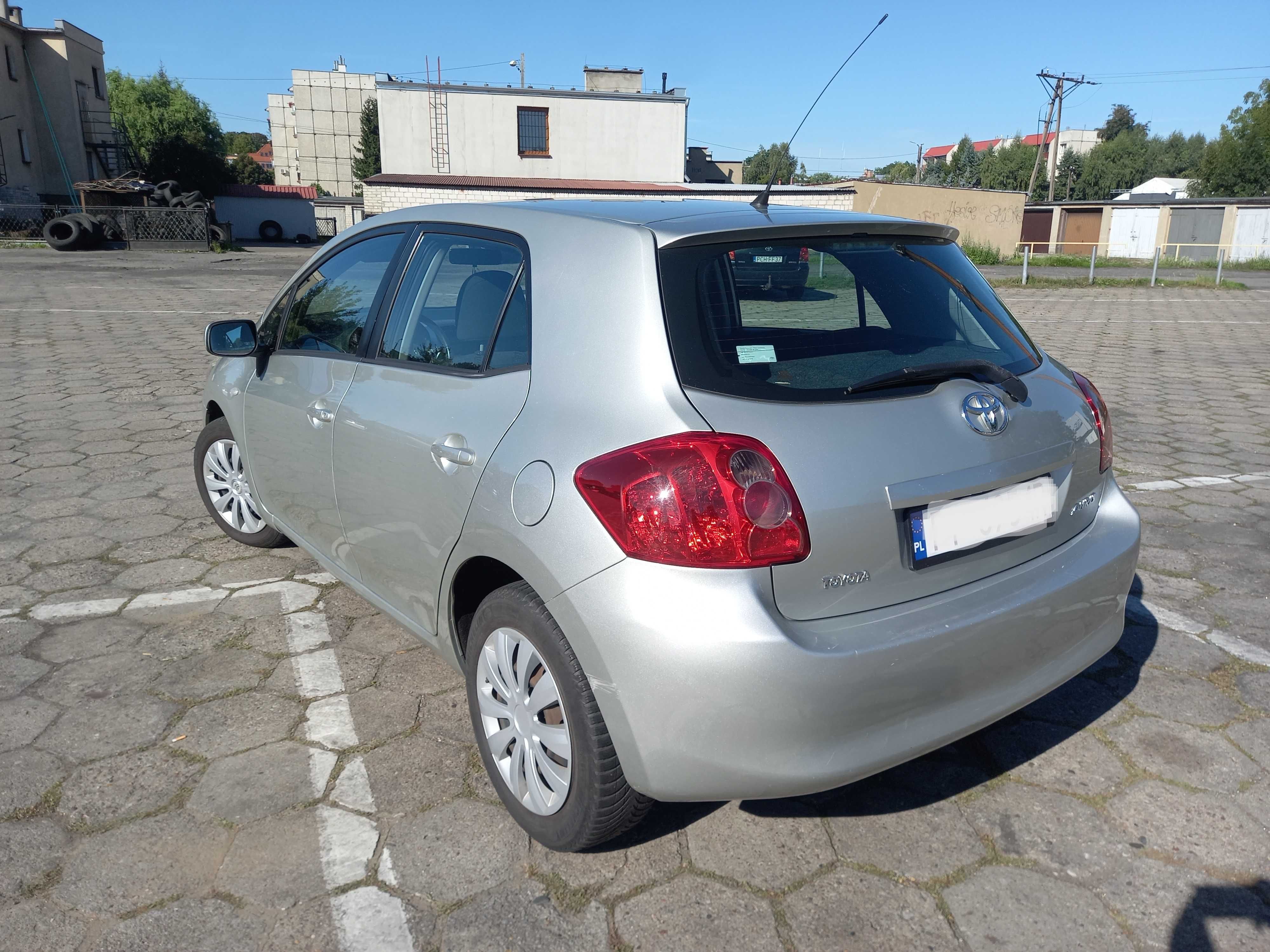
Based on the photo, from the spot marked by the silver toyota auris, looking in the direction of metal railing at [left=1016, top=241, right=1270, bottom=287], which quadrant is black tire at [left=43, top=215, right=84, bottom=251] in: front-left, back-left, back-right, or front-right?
front-left

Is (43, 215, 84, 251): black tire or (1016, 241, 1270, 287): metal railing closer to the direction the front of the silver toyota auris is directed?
the black tire

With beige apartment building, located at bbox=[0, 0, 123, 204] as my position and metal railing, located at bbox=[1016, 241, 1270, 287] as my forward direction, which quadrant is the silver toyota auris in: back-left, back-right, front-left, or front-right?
front-right

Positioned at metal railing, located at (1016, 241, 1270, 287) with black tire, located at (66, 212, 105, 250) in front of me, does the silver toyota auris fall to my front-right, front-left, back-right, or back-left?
front-left

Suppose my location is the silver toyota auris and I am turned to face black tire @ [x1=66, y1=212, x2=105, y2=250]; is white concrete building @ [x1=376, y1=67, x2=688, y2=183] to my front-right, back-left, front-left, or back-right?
front-right

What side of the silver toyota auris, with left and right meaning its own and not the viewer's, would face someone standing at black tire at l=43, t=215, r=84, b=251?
front

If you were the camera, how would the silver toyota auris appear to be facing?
facing away from the viewer and to the left of the viewer

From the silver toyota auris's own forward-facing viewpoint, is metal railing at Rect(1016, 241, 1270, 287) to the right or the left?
on its right

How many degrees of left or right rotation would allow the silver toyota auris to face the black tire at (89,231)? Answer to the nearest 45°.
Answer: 0° — it already faces it

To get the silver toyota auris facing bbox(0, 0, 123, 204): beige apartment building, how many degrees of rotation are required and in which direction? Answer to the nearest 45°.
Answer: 0° — it already faces it

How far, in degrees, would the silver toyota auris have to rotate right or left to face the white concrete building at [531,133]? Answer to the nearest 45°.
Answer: approximately 45° to its right

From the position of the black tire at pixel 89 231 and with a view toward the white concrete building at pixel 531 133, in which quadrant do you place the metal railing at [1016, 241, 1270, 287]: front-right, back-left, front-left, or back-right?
front-right
